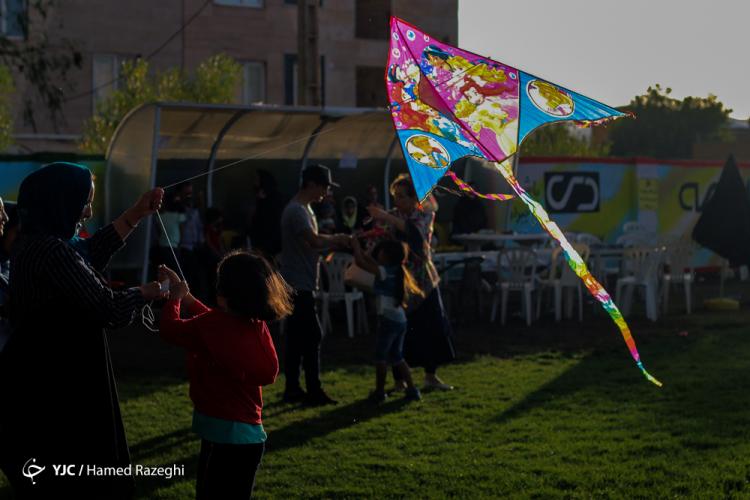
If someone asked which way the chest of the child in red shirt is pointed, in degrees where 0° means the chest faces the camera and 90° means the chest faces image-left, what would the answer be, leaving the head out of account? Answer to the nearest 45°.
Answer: approximately 135°

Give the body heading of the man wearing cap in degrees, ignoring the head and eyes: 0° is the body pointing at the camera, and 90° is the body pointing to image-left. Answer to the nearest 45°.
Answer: approximately 270°

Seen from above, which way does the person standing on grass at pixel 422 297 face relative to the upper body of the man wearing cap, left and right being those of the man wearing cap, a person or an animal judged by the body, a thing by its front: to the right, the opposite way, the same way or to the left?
the opposite way

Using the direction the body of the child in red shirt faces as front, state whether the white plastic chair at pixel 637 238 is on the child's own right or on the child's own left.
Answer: on the child's own right

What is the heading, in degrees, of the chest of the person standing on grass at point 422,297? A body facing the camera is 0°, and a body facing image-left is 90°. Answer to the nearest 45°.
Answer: approximately 90°

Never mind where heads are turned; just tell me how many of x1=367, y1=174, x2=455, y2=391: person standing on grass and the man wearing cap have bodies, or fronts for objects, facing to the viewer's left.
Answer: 1

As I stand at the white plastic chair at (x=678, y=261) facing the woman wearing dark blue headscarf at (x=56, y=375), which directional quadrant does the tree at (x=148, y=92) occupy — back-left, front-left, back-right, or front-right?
back-right
